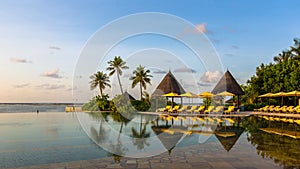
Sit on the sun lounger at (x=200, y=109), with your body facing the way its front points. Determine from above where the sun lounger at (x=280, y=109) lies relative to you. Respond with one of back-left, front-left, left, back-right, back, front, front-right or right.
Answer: back-left

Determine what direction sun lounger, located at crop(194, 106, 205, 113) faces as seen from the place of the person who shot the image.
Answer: facing the viewer and to the left of the viewer

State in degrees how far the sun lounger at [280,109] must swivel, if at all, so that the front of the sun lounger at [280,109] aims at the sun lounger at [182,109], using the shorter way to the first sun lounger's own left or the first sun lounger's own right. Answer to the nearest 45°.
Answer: approximately 45° to the first sun lounger's own right

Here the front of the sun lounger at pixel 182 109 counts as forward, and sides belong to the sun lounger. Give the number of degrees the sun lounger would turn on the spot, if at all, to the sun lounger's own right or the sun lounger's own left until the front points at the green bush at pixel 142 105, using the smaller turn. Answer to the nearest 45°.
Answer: approximately 45° to the sun lounger's own right

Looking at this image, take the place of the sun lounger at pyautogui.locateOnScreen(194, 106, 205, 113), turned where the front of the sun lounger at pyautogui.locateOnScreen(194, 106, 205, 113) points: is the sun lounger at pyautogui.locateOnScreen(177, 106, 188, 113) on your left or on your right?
on your right

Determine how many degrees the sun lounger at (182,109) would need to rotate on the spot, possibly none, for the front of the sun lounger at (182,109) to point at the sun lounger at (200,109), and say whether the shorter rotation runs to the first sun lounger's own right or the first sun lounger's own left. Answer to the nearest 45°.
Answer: approximately 90° to the first sun lounger's own left

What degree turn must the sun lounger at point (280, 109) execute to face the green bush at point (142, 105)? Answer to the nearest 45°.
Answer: approximately 45° to its right

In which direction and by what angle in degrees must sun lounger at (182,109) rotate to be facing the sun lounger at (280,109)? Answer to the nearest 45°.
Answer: approximately 135° to its left

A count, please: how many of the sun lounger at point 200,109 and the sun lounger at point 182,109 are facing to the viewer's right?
0

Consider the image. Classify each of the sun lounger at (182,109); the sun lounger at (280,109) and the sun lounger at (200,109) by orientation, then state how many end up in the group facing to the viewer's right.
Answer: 0
